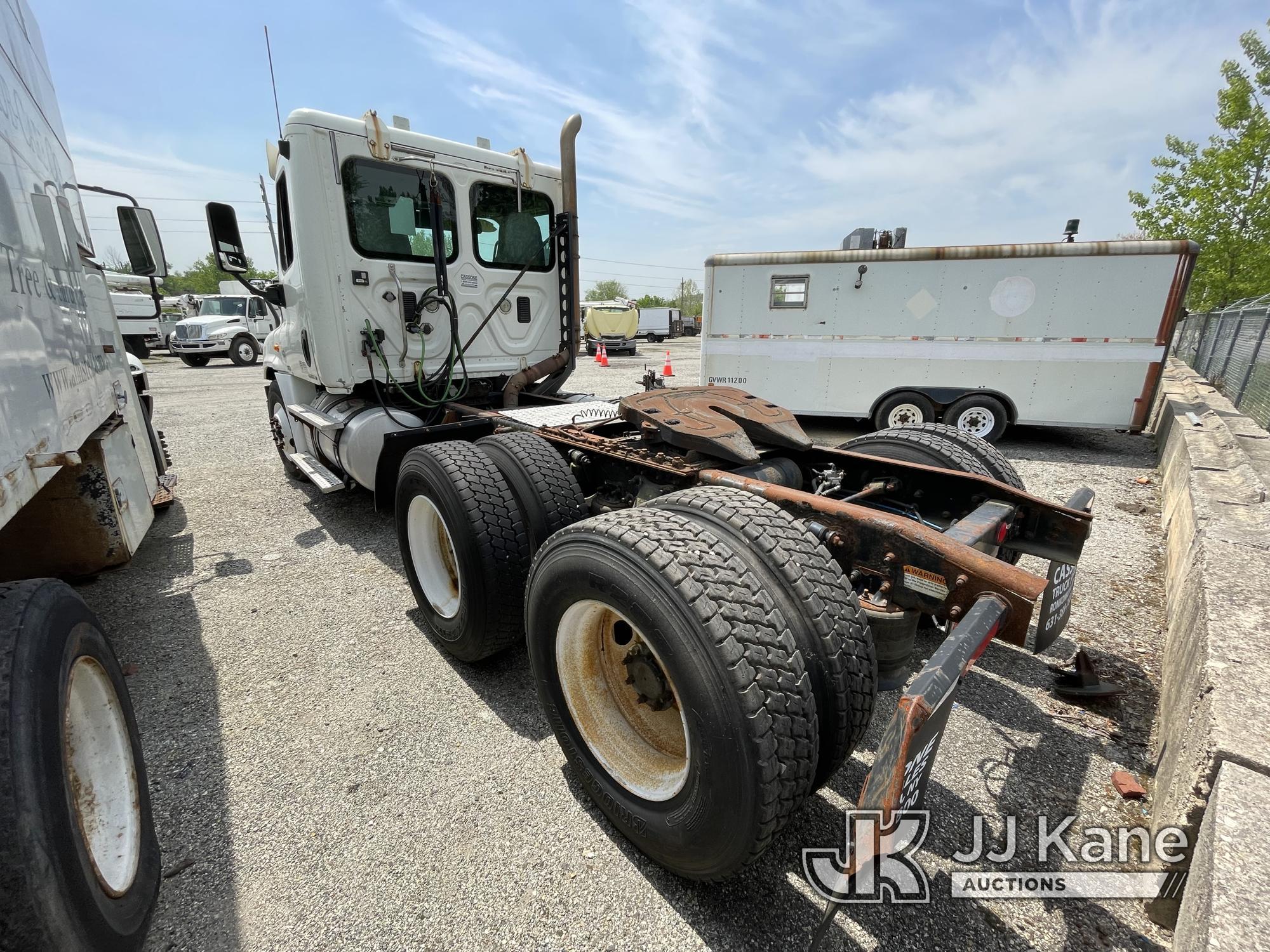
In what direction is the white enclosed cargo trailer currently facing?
to the viewer's left

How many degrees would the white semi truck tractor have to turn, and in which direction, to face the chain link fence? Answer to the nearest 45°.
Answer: approximately 90° to its right

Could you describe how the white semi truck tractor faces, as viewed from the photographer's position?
facing away from the viewer and to the left of the viewer

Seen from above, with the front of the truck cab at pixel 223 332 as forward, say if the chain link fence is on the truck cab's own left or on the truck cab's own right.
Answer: on the truck cab's own left

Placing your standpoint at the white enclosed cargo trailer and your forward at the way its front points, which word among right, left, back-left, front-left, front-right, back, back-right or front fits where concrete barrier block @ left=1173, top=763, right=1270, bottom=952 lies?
left

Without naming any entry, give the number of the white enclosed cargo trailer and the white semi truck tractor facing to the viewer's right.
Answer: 0

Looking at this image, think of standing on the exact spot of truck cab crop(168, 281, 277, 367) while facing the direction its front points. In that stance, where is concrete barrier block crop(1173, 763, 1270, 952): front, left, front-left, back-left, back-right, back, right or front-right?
front-left

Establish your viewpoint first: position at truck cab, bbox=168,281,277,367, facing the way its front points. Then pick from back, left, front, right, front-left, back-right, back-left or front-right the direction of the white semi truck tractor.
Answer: front-left

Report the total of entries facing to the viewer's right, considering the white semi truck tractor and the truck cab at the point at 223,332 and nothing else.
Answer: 0

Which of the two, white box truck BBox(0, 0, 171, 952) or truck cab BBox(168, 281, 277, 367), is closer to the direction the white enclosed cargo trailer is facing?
the truck cab

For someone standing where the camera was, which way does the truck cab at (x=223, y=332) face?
facing the viewer and to the left of the viewer

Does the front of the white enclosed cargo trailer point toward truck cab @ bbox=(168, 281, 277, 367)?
yes

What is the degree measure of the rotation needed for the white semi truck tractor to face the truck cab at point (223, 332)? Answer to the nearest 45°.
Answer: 0° — it already faces it

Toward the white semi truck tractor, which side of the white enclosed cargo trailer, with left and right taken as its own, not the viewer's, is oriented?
left

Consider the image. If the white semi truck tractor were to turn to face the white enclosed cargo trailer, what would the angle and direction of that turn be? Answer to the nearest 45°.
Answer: approximately 90° to its right

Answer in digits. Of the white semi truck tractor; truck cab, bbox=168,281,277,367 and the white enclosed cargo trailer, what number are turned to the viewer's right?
0

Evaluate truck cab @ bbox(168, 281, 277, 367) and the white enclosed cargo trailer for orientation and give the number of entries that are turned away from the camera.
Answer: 0
